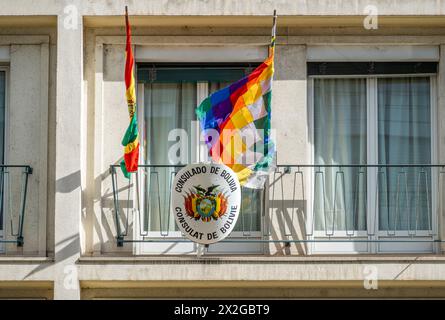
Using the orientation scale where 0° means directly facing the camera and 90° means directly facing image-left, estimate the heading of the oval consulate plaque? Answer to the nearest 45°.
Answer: approximately 0°
